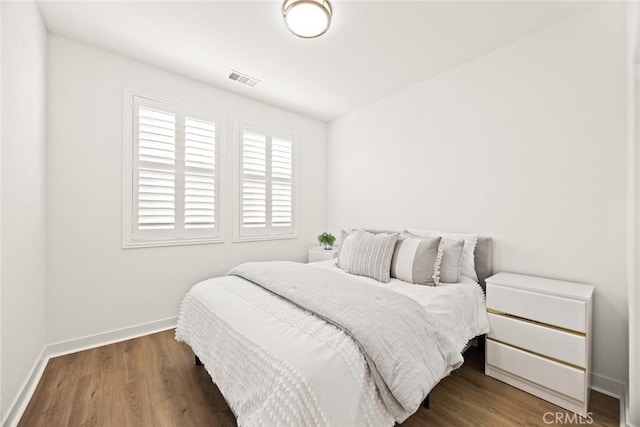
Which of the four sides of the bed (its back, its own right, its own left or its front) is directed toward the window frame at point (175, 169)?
right

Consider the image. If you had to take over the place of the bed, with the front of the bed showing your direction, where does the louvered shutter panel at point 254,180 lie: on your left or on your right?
on your right

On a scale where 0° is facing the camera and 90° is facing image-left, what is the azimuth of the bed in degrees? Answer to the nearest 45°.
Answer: approximately 45°

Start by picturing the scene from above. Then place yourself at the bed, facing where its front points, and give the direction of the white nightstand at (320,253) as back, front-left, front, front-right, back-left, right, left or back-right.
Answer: back-right
